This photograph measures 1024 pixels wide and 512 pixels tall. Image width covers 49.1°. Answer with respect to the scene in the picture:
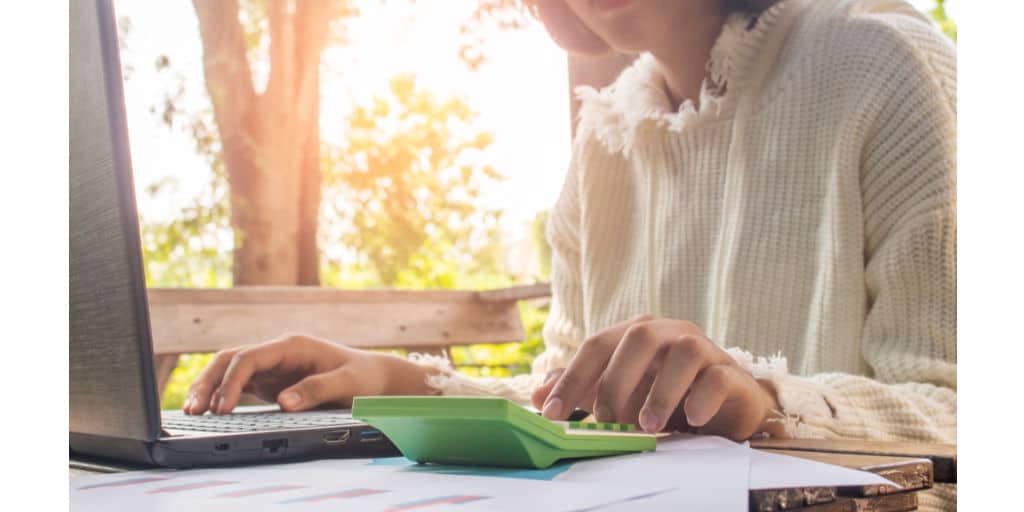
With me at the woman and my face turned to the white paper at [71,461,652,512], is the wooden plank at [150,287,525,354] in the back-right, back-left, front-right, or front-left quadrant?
back-right

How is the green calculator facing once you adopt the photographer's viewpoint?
facing away from the viewer and to the right of the viewer

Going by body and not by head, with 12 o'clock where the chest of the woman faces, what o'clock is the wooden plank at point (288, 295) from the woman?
The wooden plank is roughly at 3 o'clock from the woman.

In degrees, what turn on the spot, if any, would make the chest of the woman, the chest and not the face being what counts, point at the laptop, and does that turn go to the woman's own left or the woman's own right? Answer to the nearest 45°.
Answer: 0° — they already face it

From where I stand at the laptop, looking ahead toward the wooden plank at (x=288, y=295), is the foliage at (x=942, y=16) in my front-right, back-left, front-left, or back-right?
front-right

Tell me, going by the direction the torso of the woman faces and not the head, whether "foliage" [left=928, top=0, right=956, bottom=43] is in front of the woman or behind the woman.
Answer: behind

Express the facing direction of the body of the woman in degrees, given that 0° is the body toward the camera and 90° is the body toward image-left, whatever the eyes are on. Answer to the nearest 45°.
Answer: approximately 45°

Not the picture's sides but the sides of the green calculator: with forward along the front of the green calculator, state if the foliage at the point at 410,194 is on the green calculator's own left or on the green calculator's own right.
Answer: on the green calculator's own left

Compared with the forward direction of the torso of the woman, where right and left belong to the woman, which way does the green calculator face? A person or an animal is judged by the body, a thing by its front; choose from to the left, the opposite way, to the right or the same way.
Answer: the opposite way

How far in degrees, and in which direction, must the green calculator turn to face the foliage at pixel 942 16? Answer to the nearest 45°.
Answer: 0° — it already faces it

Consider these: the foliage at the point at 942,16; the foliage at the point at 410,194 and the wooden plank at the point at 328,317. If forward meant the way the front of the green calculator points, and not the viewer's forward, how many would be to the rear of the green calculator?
0

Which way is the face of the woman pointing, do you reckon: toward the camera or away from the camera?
toward the camera
